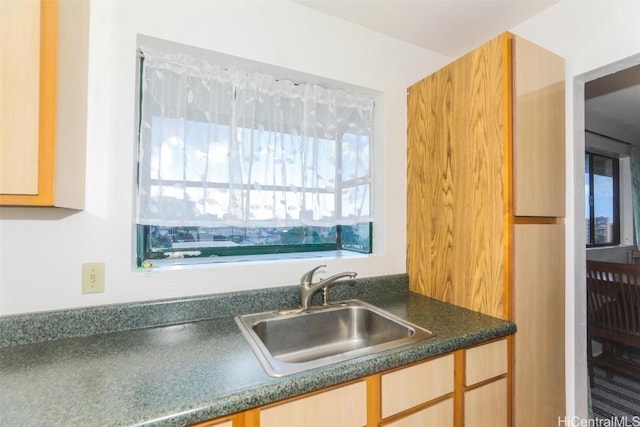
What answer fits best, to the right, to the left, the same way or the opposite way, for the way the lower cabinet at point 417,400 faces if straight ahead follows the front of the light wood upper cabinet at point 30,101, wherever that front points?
the same way

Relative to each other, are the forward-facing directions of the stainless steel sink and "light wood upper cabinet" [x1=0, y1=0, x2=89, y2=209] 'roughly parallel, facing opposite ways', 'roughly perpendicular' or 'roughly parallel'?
roughly parallel

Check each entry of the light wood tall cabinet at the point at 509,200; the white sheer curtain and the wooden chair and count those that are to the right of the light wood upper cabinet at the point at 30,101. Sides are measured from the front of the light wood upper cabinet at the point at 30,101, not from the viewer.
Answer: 0

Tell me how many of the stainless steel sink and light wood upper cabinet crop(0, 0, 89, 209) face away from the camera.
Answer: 0

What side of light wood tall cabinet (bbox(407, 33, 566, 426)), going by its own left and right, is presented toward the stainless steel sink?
right

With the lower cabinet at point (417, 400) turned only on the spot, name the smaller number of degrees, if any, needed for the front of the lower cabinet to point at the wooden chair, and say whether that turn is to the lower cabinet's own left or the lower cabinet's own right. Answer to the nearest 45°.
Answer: approximately 90° to the lower cabinet's own left

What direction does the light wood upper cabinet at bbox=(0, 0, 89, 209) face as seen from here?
toward the camera

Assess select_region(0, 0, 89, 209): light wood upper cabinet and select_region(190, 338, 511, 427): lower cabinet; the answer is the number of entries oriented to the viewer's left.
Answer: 0

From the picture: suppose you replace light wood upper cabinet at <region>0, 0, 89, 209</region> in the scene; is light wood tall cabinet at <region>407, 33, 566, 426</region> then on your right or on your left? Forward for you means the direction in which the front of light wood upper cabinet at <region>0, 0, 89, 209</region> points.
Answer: on your left

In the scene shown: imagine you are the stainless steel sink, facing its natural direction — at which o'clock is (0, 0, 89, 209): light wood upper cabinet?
The light wood upper cabinet is roughly at 3 o'clock from the stainless steel sink.

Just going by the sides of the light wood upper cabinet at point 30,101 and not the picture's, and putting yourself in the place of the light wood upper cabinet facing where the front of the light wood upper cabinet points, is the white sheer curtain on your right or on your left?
on your left

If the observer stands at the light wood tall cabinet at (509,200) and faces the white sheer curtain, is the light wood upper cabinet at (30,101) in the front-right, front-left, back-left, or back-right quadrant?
front-left

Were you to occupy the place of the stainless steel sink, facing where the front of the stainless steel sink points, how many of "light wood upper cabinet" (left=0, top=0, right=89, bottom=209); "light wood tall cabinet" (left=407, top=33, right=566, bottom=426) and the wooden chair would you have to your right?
1

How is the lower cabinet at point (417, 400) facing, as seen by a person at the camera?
facing the viewer and to the right of the viewer

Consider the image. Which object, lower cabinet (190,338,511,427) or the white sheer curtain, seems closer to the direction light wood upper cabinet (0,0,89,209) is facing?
the lower cabinet
